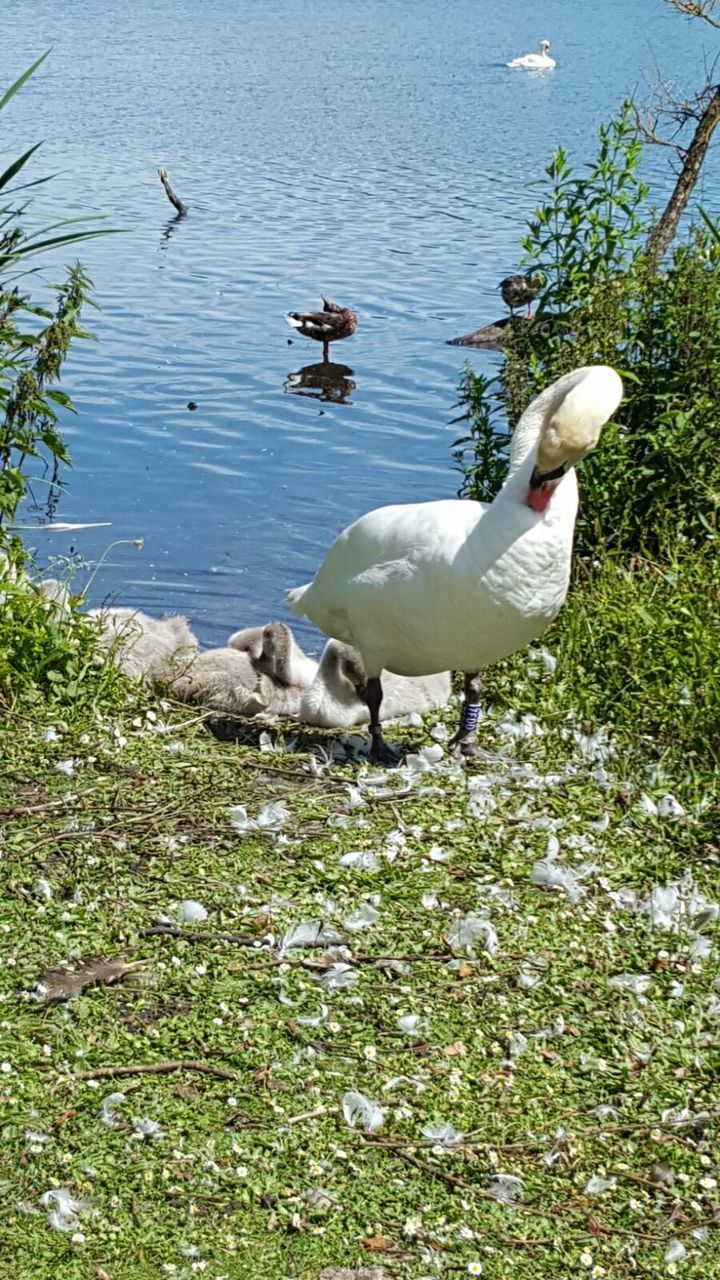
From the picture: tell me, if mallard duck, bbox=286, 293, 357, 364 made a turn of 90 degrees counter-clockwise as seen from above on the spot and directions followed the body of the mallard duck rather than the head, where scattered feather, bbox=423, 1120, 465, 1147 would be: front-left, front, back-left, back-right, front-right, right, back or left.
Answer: back

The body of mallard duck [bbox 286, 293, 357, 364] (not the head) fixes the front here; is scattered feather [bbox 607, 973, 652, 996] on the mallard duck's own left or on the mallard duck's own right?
on the mallard duck's own right

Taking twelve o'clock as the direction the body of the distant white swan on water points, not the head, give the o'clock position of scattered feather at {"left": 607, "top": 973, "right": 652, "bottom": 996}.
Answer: The scattered feather is roughly at 3 o'clock from the distant white swan on water.

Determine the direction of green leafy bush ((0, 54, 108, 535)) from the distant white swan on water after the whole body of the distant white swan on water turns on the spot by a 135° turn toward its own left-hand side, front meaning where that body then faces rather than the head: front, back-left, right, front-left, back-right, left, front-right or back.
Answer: back-left

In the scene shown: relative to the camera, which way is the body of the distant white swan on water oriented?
to the viewer's right

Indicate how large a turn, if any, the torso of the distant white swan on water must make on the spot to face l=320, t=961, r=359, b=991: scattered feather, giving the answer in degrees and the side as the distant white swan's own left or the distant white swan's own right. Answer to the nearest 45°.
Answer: approximately 90° to the distant white swan's own right

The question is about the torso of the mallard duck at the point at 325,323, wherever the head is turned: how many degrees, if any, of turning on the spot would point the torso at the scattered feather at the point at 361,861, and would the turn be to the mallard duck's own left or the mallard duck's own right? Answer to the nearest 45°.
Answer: approximately 90° to the mallard duck's own right

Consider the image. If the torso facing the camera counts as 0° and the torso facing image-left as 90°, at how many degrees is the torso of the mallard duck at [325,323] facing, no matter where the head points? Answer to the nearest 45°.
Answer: approximately 270°

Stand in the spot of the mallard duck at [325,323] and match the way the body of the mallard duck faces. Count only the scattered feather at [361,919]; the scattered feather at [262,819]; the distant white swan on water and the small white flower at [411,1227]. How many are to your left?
1

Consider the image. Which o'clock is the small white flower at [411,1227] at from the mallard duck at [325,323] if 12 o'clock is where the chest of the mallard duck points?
The small white flower is roughly at 3 o'clock from the mallard duck.

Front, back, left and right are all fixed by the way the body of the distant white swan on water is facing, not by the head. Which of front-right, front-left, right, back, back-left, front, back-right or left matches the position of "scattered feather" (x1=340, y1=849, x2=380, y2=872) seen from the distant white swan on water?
right

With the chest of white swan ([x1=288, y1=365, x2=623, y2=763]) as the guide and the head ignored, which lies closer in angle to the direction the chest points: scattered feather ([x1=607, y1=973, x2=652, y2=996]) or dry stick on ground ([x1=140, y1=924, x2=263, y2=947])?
the scattered feather

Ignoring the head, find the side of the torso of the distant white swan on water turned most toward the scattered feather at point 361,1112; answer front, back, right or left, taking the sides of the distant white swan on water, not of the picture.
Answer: right

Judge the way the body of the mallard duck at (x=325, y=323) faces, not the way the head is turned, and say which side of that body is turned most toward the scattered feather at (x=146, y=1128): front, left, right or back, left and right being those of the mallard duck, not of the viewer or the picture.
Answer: right

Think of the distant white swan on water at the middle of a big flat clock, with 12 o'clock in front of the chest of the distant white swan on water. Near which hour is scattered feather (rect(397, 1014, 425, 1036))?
The scattered feather is roughly at 3 o'clock from the distant white swan on water.

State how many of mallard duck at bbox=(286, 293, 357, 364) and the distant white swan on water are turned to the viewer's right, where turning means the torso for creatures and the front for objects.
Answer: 2
